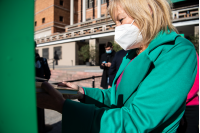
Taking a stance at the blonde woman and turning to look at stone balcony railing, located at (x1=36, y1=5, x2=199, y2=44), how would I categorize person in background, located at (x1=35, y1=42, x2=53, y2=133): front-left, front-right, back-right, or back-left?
front-left

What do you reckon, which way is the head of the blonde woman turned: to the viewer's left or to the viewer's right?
to the viewer's left

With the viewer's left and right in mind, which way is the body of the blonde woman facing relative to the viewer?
facing to the left of the viewer

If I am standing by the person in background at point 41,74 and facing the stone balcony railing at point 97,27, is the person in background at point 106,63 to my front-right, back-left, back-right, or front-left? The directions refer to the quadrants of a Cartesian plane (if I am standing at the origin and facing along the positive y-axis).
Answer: front-right

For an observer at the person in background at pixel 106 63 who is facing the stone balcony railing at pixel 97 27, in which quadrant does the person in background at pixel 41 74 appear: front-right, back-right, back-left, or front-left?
back-left

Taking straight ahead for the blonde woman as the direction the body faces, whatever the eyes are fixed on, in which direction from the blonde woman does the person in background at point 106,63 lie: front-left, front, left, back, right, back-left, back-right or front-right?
right
